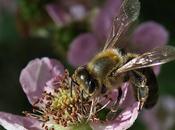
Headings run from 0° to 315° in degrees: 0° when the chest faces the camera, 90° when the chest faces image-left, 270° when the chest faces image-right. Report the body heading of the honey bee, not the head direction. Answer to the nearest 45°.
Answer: approximately 45°
